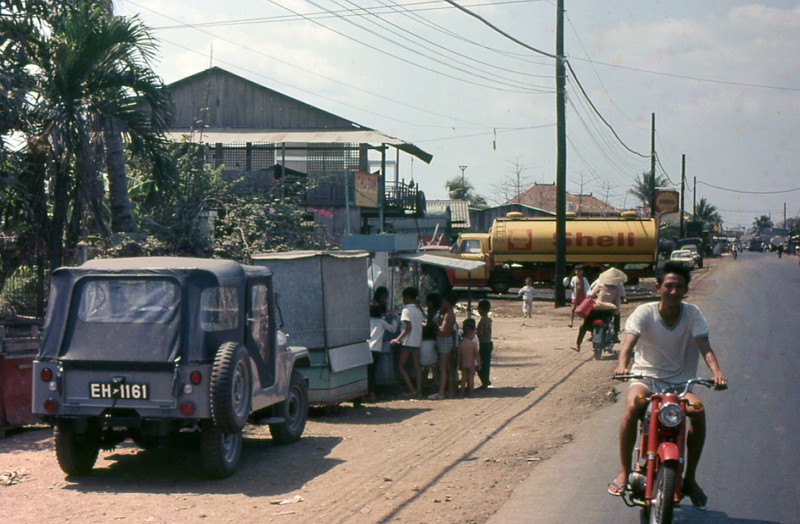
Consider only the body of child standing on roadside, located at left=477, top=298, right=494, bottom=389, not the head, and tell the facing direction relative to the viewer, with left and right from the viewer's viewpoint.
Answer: facing to the left of the viewer

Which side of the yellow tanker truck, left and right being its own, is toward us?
left

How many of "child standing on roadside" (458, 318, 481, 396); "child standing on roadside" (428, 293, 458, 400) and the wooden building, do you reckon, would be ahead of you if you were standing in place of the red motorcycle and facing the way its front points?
0

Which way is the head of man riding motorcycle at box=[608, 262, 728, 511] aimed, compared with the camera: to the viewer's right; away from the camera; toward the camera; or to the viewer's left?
toward the camera

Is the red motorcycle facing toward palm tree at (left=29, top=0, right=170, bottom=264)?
no

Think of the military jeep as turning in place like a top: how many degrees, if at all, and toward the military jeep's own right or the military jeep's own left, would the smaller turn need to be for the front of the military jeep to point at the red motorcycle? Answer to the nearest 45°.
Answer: approximately 90° to the military jeep's own right

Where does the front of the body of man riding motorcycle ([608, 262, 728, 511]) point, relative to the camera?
toward the camera

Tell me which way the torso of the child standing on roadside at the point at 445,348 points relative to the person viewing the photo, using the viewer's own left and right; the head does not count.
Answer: facing to the left of the viewer

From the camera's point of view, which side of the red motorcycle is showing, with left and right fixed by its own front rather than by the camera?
front

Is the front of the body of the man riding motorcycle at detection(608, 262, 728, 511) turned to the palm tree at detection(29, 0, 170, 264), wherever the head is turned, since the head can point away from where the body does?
no

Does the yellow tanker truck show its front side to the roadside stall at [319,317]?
no

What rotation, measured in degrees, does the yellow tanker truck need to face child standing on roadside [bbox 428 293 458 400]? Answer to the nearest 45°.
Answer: approximately 90° to its left

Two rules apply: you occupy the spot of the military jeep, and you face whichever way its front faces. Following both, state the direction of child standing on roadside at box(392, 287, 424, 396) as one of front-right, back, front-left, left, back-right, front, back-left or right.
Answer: front

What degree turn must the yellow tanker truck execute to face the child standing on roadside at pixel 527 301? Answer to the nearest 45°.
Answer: approximately 90° to its left

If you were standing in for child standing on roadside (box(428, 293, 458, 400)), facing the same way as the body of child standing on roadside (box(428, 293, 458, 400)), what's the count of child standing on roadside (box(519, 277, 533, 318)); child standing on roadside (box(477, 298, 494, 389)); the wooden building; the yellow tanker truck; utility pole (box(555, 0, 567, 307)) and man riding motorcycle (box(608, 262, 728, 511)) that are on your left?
1
